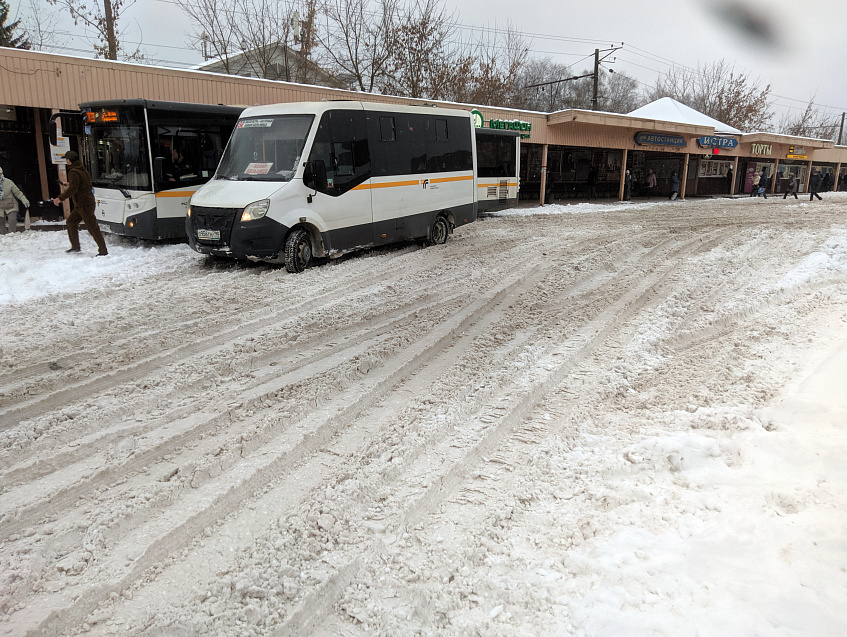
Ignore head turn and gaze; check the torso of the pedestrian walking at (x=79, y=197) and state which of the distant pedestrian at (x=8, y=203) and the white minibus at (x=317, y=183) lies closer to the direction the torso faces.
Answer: the distant pedestrian

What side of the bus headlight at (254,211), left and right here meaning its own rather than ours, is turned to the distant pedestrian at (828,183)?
back

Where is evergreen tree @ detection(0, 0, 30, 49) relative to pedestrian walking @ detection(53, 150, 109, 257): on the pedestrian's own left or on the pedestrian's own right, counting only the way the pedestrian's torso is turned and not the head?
on the pedestrian's own right

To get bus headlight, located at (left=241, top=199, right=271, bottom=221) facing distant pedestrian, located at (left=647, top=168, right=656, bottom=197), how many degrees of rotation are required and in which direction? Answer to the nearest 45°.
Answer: approximately 180°

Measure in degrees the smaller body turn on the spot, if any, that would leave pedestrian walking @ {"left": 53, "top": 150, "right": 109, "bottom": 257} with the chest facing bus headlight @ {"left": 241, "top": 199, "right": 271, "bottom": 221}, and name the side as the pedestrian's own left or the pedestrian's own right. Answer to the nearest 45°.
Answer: approximately 135° to the pedestrian's own left

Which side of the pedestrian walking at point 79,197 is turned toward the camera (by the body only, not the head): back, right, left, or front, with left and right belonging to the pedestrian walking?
left

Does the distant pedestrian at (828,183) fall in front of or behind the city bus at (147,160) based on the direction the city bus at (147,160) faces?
behind

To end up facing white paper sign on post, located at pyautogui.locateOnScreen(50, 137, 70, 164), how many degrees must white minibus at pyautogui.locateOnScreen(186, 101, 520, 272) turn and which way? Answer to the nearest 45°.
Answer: approximately 90° to its right

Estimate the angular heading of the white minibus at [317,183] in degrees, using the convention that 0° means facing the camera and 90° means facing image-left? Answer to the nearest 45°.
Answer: approximately 45°
